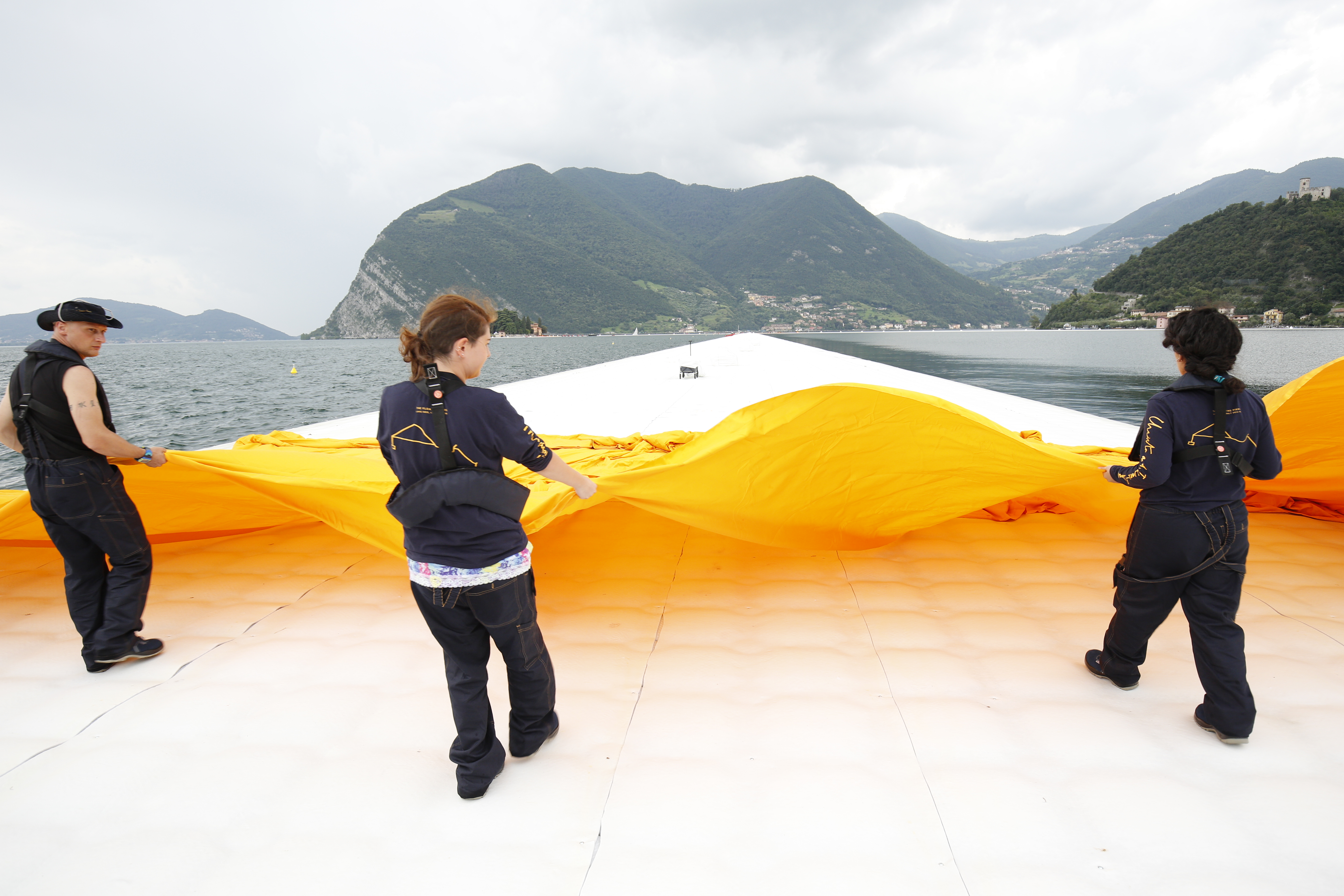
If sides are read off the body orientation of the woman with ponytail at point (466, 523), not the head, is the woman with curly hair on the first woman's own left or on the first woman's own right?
on the first woman's own right

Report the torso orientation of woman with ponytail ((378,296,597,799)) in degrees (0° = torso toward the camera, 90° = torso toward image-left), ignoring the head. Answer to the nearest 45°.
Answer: approximately 225°

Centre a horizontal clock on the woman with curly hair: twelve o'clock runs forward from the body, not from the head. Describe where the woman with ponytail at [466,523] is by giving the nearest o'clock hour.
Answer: The woman with ponytail is roughly at 9 o'clock from the woman with curly hair.

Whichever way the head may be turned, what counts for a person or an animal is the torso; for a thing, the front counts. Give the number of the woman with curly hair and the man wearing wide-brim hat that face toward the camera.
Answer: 0

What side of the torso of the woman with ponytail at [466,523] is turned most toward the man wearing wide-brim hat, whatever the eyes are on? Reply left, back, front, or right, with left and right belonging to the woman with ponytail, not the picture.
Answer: left

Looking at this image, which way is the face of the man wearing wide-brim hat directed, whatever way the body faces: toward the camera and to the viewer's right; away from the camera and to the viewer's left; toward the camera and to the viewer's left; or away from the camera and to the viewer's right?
toward the camera and to the viewer's right

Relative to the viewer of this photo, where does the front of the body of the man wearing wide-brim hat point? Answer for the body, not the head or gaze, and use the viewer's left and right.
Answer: facing away from the viewer and to the right of the viewer

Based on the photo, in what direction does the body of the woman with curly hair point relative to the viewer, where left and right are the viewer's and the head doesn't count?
facing away from the viewer and to the left of the viewer

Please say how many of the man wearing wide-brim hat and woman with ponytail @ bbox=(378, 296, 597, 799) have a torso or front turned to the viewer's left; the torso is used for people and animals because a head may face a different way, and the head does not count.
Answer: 0
